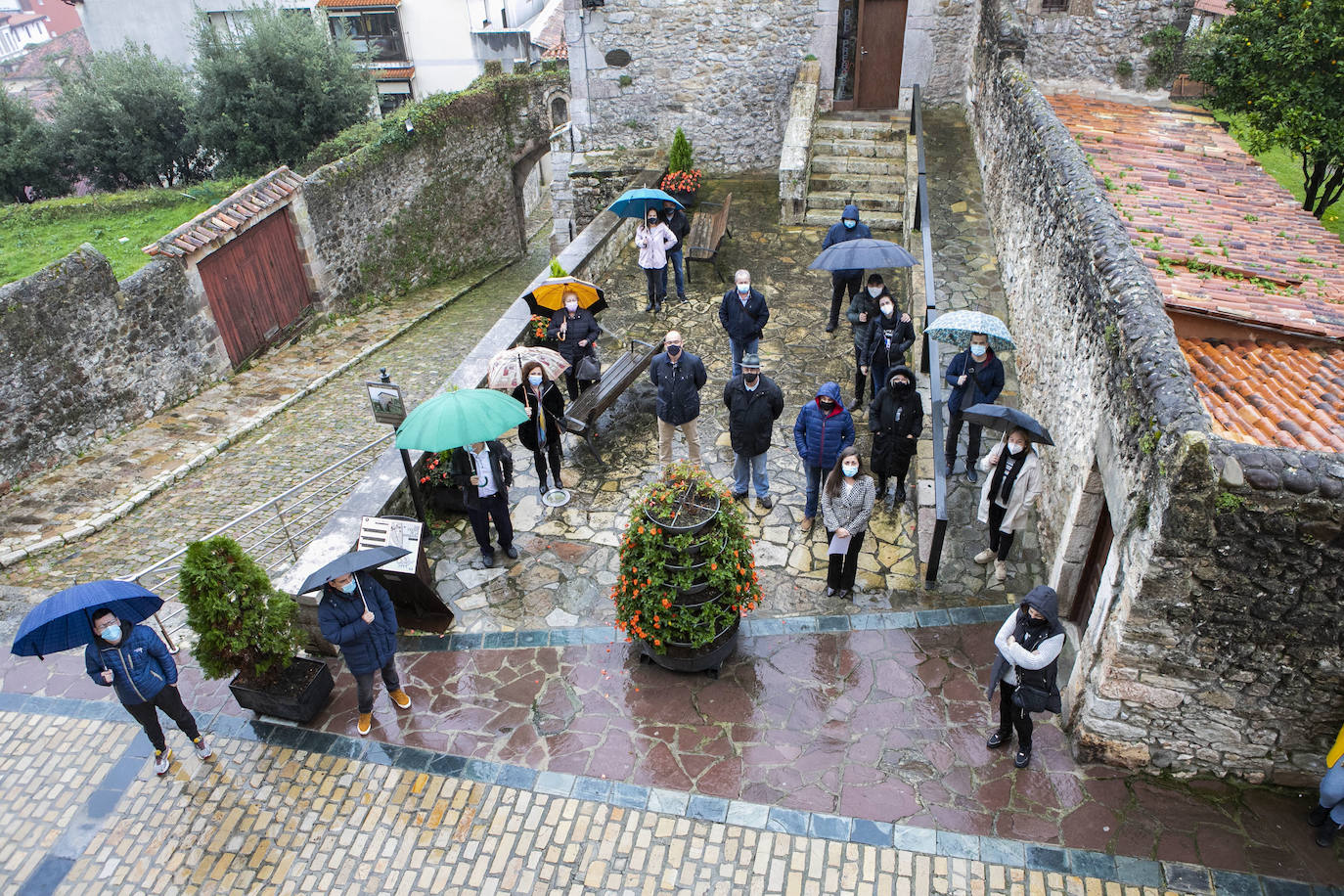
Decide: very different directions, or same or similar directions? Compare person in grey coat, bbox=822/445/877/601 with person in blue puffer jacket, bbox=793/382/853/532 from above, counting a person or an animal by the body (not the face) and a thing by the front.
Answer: same or similar directions

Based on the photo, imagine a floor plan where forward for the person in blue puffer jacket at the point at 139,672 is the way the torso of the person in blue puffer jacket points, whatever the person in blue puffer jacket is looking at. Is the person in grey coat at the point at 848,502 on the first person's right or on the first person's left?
on the first person's left

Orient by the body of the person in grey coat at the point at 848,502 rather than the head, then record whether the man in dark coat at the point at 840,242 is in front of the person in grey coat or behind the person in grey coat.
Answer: behind

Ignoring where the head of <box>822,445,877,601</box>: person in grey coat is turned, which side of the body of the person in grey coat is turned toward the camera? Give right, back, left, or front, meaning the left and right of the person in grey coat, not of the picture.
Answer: front

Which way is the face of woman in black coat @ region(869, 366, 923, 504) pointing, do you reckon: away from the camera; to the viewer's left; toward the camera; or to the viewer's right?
toward the camera

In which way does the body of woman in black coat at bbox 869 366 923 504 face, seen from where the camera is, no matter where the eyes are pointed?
toward the camera

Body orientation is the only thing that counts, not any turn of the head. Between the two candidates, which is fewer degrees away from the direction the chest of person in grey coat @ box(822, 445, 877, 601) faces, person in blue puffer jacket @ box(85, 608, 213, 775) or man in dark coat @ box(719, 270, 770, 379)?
the person in blue puffer jacket

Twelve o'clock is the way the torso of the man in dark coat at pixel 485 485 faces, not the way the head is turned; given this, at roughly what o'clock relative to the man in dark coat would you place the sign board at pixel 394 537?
The sign board is roughly at 2 o'clock from the man in dark coat.

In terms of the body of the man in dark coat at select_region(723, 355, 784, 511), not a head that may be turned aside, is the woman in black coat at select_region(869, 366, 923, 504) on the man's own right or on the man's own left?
on the man's own left

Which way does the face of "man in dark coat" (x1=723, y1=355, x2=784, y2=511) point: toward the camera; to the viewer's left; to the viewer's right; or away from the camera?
toward the camera

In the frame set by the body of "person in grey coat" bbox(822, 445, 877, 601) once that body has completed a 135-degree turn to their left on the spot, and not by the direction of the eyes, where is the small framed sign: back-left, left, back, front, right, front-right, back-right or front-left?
back-left

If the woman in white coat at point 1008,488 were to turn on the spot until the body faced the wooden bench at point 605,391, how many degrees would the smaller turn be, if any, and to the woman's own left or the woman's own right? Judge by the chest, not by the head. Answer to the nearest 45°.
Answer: approximately 45° to the woman's own right

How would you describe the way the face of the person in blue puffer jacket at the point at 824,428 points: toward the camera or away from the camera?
toward the camera

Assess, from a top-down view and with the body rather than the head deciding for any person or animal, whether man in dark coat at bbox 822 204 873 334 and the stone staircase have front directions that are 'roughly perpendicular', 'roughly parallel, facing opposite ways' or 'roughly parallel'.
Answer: roughly parallel

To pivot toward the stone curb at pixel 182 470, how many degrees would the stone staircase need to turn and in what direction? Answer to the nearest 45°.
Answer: approximately 45° to its right

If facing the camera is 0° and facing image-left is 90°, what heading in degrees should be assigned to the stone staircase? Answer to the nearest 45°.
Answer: approximately 0°

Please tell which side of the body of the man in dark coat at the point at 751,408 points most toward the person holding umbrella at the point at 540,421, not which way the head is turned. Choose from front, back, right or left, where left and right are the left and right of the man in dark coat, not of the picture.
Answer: right

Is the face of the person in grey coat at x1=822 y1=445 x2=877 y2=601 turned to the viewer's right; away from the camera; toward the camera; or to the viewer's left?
toward the camera

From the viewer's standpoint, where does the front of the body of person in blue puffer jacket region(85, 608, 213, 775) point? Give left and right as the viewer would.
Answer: facing the viewer

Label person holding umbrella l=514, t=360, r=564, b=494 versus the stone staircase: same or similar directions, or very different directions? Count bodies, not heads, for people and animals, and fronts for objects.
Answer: same or similar directions

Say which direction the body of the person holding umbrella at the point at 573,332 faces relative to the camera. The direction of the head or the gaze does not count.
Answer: toward the camera
